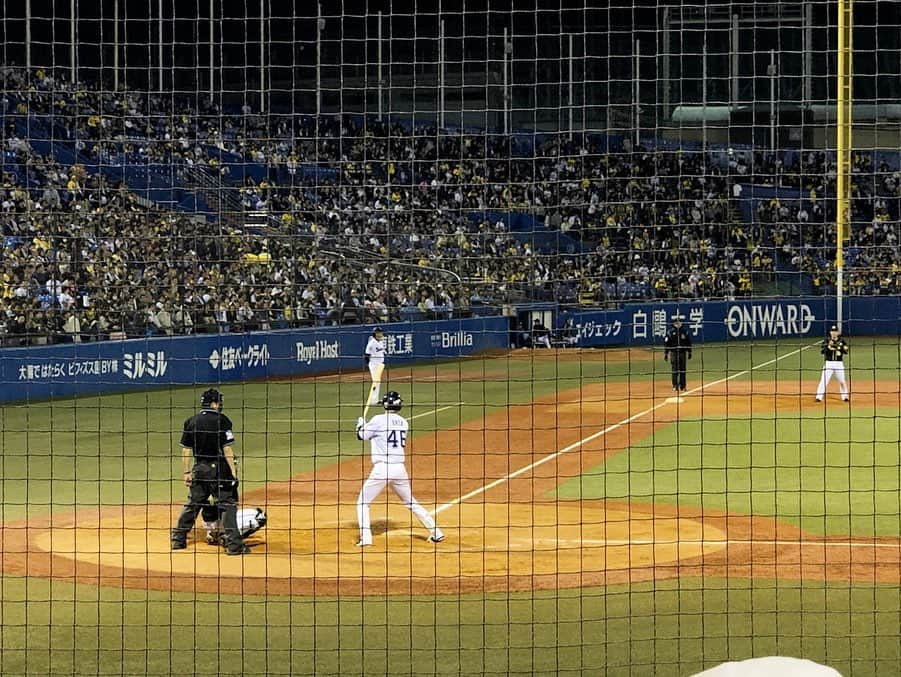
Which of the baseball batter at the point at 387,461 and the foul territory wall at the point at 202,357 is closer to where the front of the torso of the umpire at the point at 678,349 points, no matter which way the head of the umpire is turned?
the baseball batter

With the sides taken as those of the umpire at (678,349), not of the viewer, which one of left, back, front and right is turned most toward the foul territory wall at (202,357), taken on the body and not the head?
right

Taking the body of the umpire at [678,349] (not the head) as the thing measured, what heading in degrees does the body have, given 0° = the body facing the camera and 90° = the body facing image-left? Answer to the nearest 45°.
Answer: approximately 0°

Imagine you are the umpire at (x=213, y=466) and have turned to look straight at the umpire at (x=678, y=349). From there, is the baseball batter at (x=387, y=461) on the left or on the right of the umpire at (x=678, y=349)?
right

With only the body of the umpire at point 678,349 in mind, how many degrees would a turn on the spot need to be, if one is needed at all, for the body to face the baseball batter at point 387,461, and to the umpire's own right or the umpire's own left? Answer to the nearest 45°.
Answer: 0° — they already face them

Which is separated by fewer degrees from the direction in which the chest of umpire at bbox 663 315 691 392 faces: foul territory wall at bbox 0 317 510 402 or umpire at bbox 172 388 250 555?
the umpire
